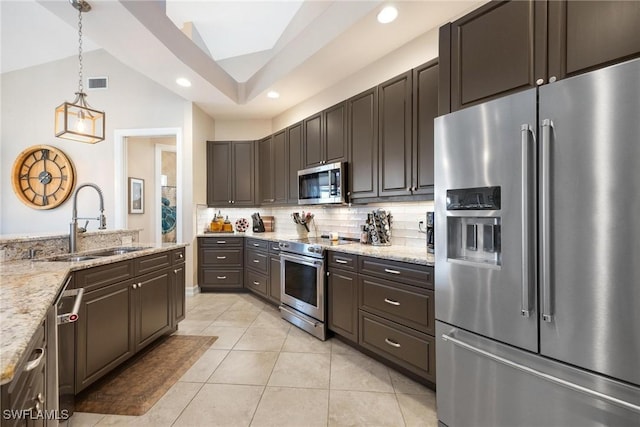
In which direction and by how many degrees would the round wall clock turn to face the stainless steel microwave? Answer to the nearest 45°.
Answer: approximately 90° to its left

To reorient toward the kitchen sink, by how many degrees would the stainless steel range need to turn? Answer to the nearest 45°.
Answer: approximately 45° to its right

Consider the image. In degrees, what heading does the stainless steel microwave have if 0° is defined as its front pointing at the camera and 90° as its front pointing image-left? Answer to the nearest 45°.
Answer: approximately 45°

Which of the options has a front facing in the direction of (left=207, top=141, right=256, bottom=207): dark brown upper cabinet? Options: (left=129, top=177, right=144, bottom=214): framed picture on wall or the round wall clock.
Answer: the framed picture on wall

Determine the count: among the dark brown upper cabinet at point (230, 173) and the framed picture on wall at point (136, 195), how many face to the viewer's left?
0

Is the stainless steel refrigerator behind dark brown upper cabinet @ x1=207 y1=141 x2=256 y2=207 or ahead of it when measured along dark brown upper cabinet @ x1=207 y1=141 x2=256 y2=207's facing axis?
ahead

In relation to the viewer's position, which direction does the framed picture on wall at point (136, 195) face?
facing the viewer and to the right of the viewer

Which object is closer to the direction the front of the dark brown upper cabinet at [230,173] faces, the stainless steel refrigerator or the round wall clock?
the stainless steel refrigerator

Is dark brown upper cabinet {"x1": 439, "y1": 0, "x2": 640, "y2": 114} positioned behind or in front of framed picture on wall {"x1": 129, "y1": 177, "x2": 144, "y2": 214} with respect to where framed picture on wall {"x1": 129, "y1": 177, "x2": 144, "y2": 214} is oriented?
in front

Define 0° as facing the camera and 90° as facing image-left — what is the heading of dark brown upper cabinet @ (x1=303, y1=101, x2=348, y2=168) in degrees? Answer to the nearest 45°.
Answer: approximately 45°
